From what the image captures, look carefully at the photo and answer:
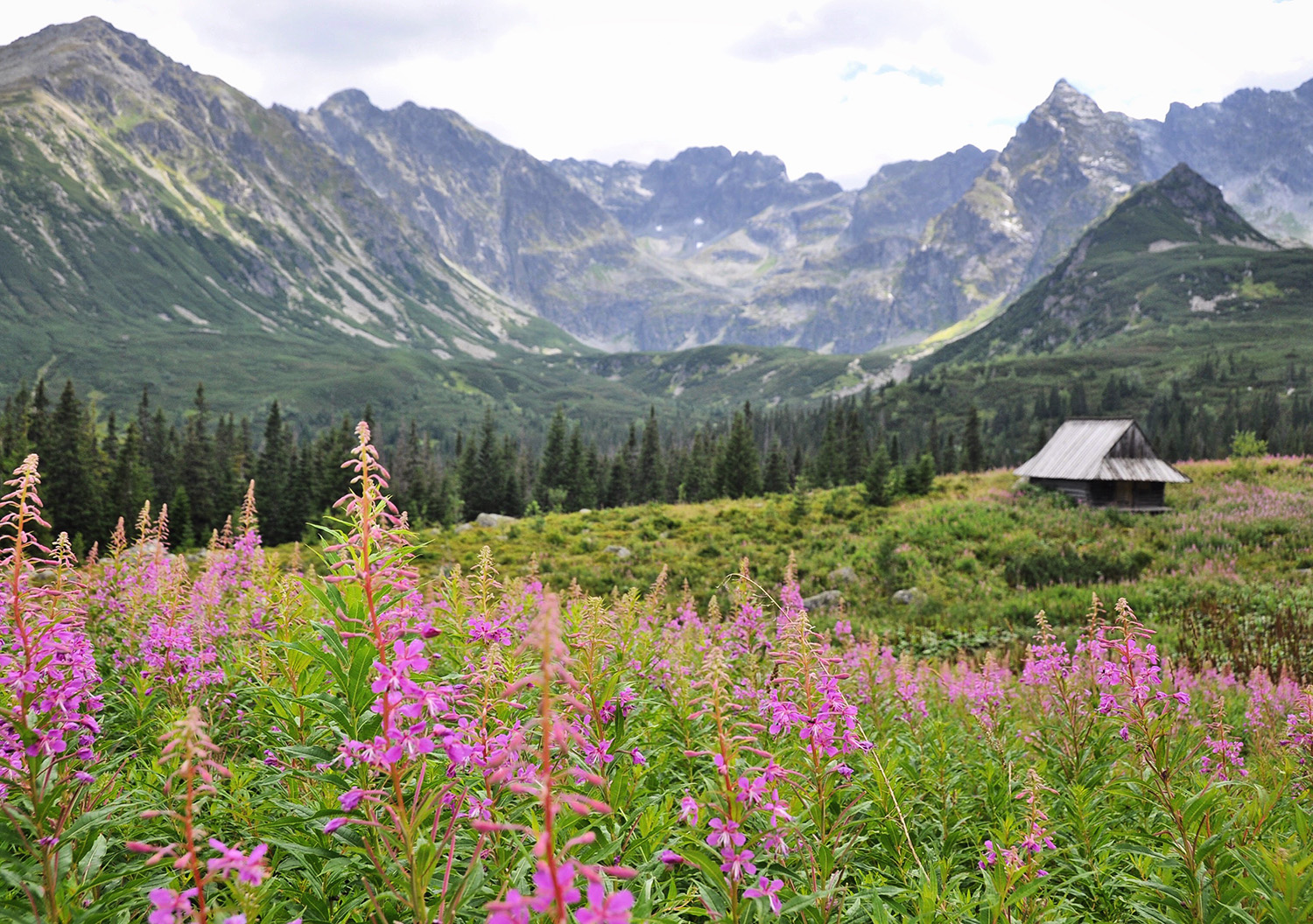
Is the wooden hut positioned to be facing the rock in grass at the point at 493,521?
no

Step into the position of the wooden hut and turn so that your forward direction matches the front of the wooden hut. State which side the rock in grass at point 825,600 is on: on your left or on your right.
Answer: on your right

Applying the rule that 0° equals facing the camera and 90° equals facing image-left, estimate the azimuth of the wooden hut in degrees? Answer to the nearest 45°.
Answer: approximately 315°

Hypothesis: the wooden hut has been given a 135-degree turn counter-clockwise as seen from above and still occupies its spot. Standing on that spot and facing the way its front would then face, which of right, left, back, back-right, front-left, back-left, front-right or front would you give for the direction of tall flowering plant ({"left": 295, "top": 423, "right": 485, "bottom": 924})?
back

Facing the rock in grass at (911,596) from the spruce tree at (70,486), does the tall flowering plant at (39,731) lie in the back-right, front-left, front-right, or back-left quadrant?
front-right

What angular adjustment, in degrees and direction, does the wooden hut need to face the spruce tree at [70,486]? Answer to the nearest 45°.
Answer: approximately 135° to its right

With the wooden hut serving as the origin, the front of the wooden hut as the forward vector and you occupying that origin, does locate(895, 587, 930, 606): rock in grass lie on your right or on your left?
on your right

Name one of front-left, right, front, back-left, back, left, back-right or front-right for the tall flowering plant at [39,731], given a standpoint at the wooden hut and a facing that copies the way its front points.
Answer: front-right

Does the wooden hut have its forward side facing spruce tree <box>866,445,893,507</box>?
no
